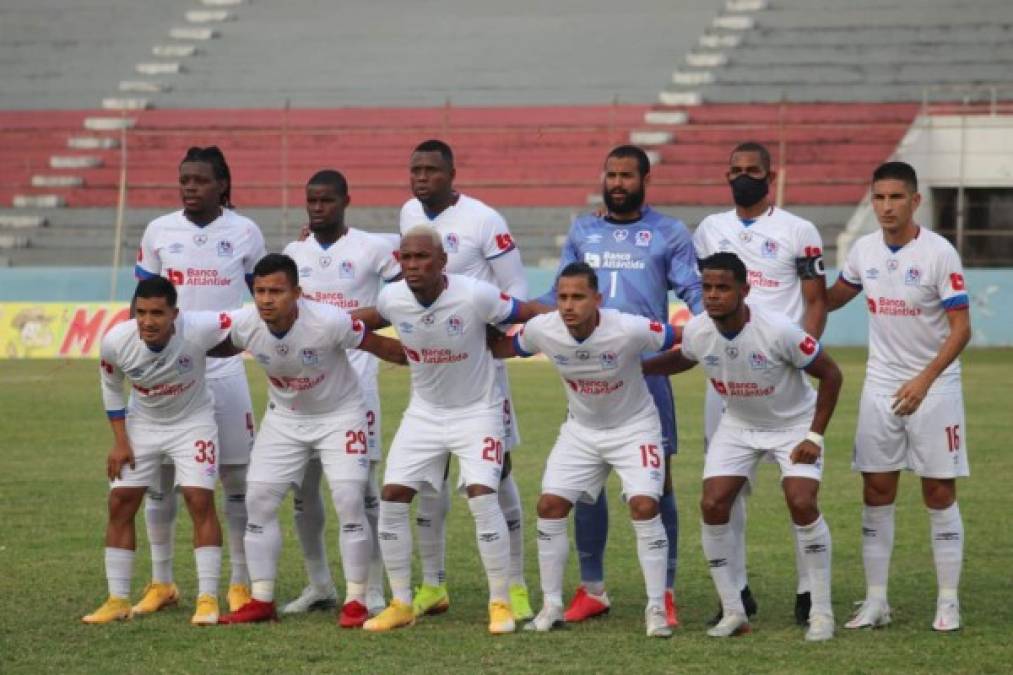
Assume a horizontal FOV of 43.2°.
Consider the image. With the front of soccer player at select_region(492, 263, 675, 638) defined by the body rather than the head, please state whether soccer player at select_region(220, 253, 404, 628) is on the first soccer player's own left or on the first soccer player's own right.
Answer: on the first soccer player's own right

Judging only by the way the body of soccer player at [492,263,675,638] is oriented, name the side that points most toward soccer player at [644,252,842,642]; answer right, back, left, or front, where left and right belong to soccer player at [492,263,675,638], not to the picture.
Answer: left

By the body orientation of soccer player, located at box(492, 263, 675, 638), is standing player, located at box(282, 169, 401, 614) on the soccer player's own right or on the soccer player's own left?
on the soccer player's own right

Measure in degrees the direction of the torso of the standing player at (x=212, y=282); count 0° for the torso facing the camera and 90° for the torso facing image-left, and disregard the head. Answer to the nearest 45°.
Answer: approximately 0°

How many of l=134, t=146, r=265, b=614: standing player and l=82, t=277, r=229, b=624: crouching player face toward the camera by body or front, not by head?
2

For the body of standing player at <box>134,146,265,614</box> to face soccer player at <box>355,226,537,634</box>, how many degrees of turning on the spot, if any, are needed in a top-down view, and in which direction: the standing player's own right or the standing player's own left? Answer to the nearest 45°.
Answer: approximately 45° to the standing player's own left

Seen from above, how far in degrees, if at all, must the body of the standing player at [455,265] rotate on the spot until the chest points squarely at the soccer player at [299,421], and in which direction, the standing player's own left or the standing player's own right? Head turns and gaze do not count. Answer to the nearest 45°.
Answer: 0° — they already face them

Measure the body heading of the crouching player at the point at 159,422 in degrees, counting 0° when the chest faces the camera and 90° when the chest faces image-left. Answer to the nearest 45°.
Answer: approximately 0°

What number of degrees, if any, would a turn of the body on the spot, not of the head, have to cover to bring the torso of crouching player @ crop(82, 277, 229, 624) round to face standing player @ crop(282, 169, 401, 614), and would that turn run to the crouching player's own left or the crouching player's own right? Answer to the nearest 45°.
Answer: approximately 90° to the crouching player's own left

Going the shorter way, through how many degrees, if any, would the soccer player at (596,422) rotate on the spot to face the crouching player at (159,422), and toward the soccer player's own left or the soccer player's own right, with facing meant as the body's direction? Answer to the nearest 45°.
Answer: approximately 90° to the soccer player's own right

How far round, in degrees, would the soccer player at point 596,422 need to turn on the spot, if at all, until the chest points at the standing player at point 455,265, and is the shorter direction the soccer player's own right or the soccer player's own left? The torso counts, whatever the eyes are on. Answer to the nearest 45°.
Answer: approximately 135° to the soccer player's own right

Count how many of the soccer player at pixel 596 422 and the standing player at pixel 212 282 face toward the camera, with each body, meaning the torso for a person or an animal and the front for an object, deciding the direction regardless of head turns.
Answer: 2
